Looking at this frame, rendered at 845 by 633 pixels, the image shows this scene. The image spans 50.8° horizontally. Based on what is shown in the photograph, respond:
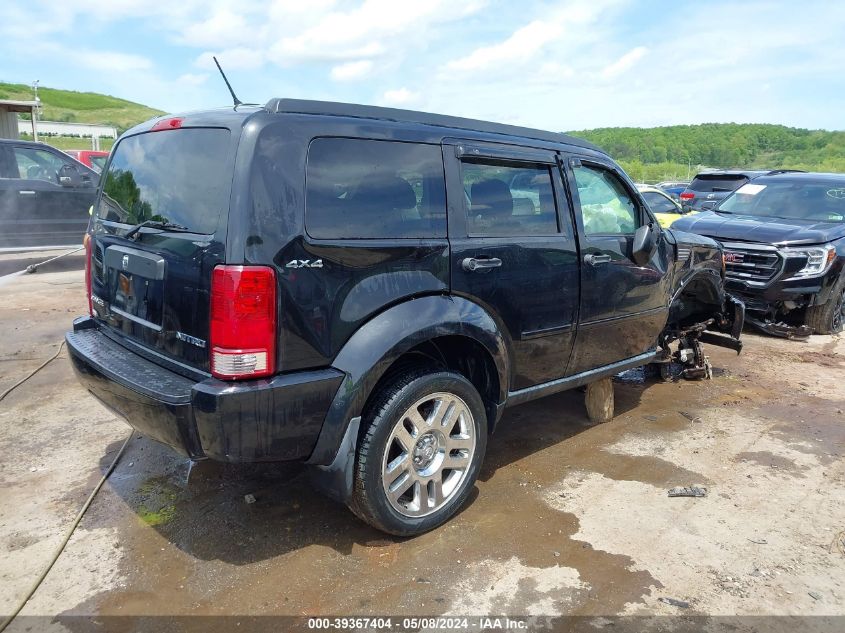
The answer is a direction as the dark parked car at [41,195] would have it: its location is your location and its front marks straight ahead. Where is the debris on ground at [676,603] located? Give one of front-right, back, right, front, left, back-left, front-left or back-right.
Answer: right

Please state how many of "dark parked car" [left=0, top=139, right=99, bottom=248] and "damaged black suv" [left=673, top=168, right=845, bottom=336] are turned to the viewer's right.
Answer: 1

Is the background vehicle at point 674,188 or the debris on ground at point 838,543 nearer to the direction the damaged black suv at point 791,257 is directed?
the debris on ground

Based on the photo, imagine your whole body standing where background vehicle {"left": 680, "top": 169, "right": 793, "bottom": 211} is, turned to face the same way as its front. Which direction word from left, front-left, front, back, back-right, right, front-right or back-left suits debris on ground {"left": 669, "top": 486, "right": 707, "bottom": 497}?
back-right

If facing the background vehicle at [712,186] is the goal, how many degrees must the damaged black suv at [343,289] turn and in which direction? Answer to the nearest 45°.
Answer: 0° — it already faces it

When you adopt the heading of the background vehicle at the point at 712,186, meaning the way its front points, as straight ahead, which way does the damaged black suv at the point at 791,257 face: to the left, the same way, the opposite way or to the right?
the opposite way

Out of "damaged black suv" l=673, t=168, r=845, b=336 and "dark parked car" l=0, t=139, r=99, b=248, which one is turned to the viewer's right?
the dark parked car

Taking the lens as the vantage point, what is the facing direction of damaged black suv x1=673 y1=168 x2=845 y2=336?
facing the viewer and to the left of the viewer

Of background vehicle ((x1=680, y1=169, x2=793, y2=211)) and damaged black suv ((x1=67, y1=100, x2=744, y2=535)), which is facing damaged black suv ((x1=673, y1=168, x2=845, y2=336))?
damaged black suv ((x1=67, y1=100, x2=744, y2=535))

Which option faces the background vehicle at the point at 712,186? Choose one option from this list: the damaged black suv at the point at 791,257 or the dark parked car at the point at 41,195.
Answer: the dark parked car

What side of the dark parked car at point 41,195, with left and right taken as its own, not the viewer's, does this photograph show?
right

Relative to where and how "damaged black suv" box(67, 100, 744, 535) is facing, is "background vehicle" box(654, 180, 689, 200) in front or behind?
in front
